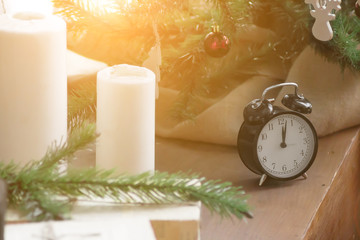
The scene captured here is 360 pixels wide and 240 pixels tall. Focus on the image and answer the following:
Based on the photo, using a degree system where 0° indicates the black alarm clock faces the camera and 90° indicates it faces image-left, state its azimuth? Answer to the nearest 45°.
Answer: approximately 315°
